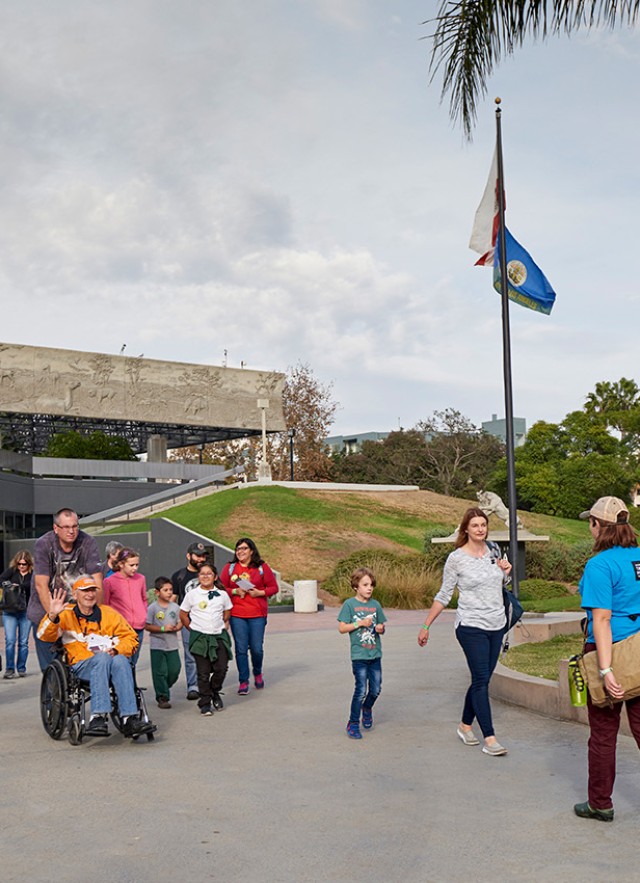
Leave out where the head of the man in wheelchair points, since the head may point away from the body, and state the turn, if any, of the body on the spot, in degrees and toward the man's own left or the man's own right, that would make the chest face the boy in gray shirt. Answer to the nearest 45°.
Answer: approximately 135° to the man's own left

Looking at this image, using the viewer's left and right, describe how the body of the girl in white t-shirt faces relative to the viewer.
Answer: facing the viewer

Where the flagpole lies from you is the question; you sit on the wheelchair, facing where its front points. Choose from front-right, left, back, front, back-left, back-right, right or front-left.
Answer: left

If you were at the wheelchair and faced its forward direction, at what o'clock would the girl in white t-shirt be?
The girl in white t-shirt is roughly at 9 o'clock from the wheelchair.

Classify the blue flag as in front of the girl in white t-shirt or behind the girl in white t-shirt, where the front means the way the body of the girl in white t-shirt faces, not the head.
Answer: behind

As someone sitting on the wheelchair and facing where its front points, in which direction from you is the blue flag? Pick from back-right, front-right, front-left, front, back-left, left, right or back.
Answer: left

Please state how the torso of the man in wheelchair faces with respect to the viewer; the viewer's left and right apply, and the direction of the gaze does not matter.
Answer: facing the viewer and to the right of the viewer

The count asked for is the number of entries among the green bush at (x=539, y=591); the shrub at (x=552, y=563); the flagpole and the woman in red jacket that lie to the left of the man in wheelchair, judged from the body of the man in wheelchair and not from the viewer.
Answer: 4

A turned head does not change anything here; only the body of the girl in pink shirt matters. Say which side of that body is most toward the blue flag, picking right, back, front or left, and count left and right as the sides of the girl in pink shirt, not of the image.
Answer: left

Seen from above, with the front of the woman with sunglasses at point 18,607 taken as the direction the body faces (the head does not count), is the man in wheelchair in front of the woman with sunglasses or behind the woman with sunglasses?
in front

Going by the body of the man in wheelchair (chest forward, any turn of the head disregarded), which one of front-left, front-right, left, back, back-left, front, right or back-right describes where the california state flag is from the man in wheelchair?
left

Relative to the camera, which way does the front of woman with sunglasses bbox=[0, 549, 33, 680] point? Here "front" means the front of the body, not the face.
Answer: toward the camera

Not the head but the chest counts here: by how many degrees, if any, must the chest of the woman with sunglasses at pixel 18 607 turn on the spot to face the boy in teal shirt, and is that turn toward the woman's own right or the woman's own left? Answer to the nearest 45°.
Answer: approximately 45° to the woman's own left

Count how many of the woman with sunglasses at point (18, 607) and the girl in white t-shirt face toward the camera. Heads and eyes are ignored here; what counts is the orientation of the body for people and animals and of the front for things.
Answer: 2

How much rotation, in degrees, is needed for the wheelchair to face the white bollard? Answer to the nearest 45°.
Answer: approximately 135° to its left

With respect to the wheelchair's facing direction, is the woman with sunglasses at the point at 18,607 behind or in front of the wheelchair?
behind
